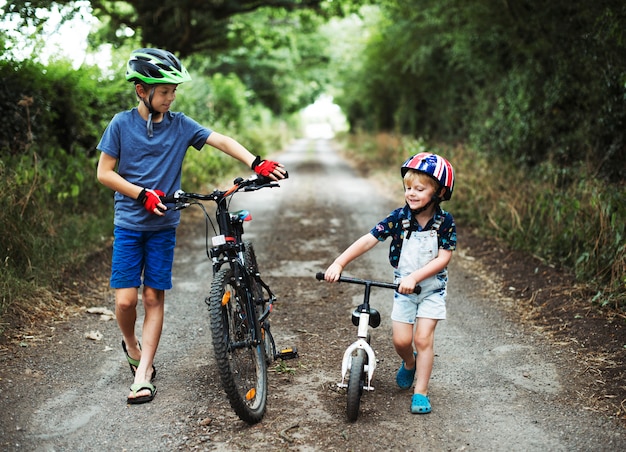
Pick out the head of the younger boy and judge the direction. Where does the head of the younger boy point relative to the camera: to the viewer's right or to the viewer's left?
to the viewer's left

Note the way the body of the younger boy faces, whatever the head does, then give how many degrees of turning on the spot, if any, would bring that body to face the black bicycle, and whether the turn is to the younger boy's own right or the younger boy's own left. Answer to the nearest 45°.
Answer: approximately 90° to the younger boy's own right

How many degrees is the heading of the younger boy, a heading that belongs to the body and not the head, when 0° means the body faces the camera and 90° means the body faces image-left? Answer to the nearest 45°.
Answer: approximately 0°
